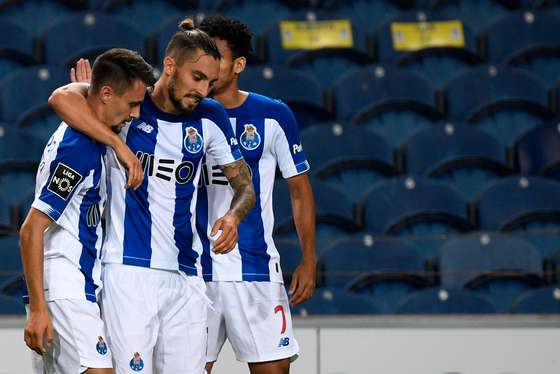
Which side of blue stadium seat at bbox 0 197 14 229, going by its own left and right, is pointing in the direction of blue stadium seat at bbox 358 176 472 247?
left

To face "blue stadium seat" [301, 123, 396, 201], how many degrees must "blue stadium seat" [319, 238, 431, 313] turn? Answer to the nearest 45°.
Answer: approximately 180°

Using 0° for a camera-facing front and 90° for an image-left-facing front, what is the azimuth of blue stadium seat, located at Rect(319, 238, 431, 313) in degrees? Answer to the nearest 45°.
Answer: approximately 0°

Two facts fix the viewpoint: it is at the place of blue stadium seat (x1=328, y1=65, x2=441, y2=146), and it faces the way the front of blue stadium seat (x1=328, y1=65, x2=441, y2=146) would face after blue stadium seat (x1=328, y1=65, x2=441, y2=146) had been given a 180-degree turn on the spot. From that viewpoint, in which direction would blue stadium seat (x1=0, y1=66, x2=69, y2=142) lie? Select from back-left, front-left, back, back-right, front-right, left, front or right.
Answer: left

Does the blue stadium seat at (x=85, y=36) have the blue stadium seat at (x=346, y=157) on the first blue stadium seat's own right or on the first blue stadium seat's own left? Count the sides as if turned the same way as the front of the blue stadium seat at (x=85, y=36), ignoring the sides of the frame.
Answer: on the first blue stadium seat's own left

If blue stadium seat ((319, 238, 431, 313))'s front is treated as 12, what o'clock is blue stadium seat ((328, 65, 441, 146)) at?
blue stadium seat ((328, 65, 441, 146)) is roughly at 6 o'clock from blue stadium seat ((319, 238, 431, 313)).

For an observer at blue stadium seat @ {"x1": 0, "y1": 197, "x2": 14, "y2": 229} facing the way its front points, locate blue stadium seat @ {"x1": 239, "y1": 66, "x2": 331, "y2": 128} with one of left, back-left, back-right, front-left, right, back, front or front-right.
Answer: left

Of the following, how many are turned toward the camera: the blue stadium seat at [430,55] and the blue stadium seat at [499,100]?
2
